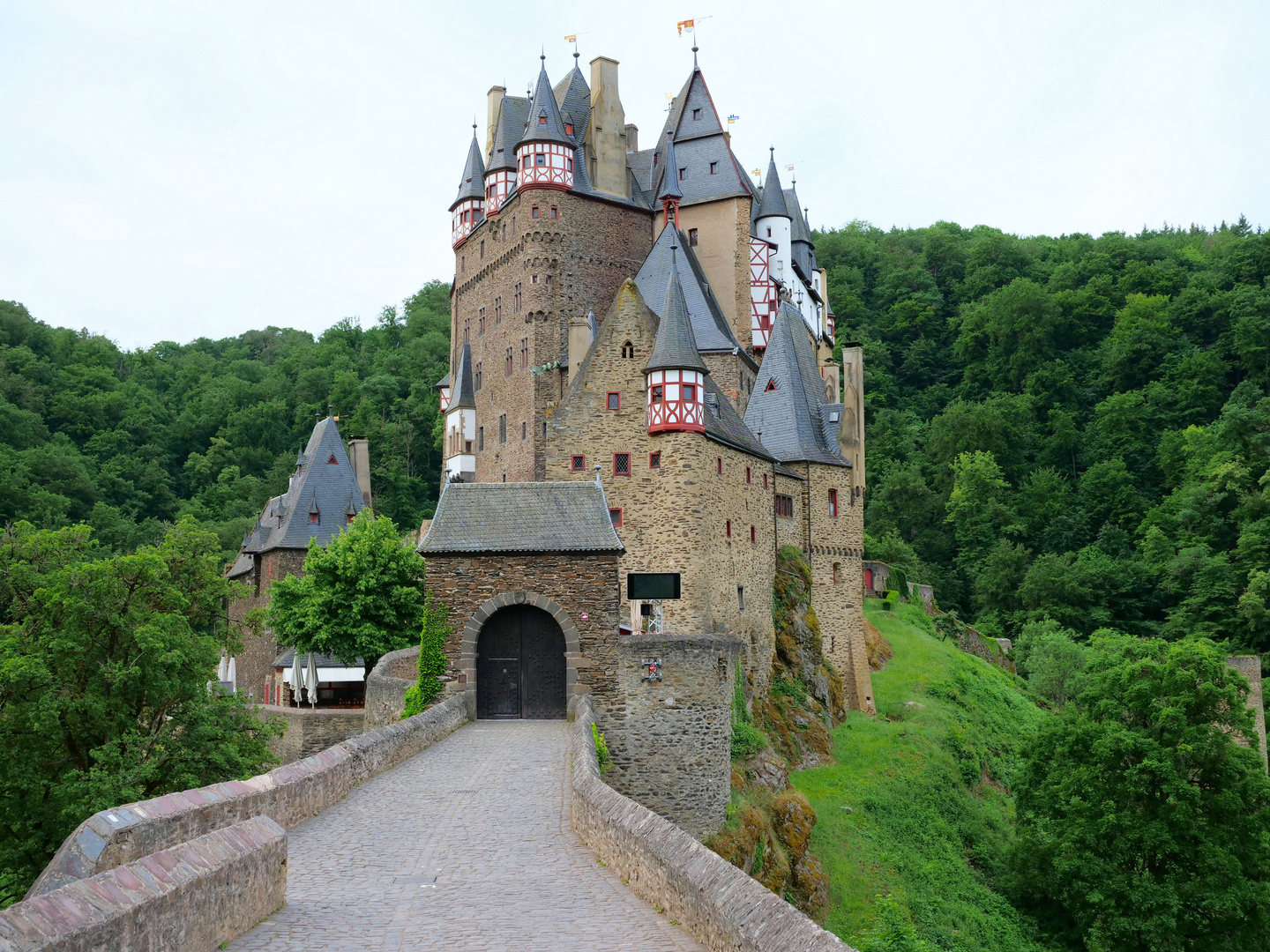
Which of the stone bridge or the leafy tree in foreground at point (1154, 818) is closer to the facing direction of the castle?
the stone bridge

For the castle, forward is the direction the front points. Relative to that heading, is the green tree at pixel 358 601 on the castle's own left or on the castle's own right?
on the castle's own right

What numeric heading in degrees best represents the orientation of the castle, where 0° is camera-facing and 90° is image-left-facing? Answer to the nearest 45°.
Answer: approximately 0°

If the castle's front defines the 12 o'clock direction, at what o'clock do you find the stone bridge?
The stone bridge is roughly at 12 o'clock from the castle.

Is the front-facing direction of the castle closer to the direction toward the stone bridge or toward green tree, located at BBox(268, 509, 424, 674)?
the stone bridge
